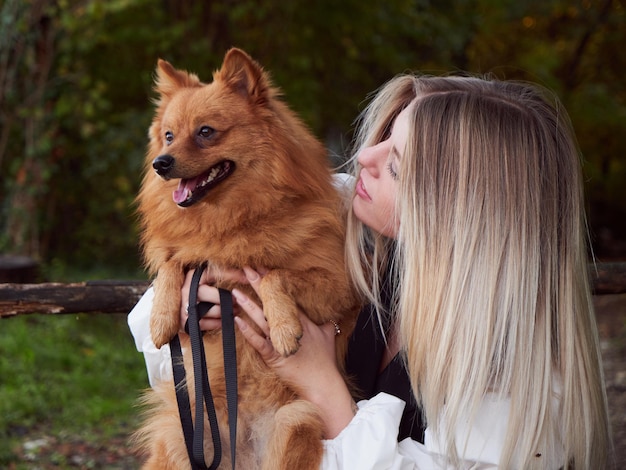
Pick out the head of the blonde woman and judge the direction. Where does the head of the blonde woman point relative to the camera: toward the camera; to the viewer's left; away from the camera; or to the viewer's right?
to the viewer's left

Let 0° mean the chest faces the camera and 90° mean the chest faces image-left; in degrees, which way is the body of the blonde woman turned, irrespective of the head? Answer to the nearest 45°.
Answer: approximately 90°

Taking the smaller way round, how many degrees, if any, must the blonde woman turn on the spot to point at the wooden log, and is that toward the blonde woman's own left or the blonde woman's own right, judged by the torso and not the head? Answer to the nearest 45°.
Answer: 0° — they already face it
